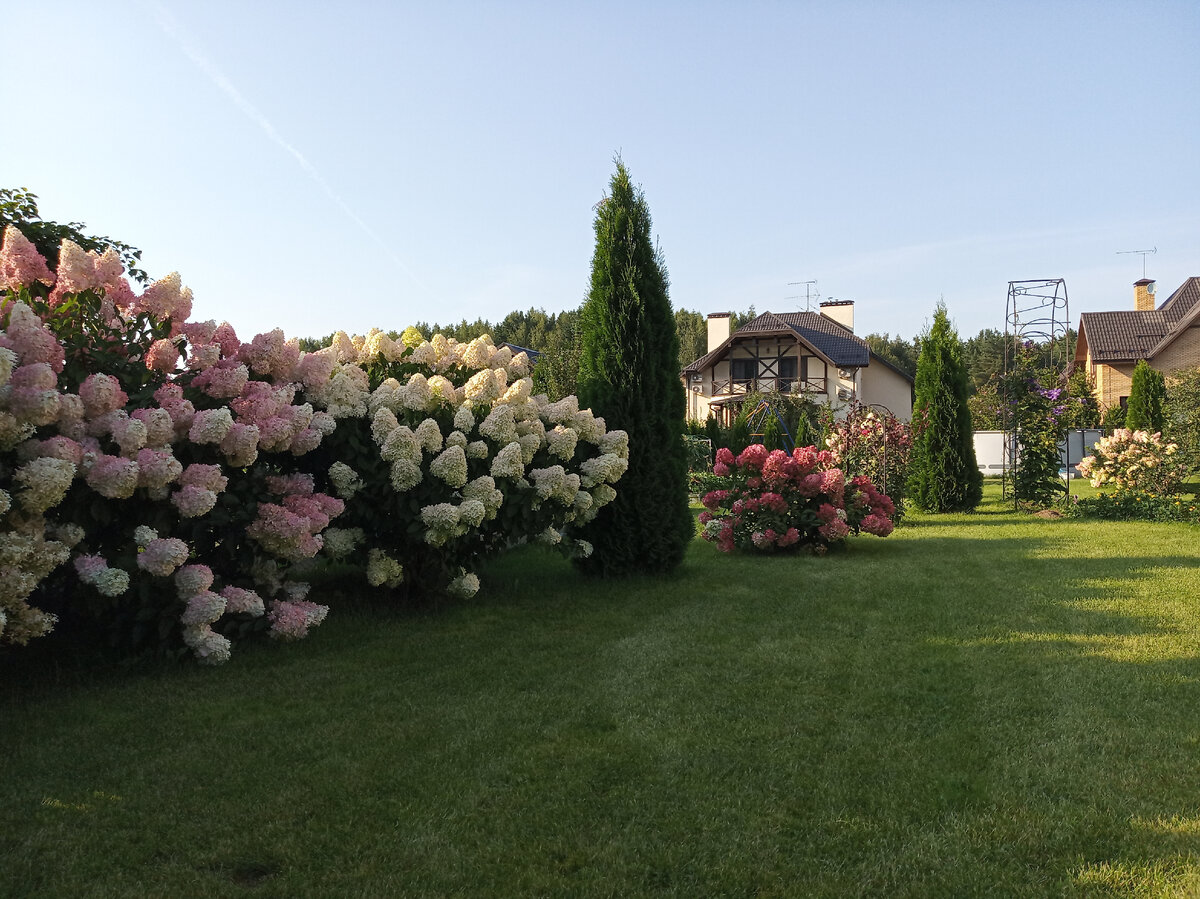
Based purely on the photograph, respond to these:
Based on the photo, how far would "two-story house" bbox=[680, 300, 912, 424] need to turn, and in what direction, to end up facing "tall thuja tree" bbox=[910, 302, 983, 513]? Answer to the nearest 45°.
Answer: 0° — it already faces it

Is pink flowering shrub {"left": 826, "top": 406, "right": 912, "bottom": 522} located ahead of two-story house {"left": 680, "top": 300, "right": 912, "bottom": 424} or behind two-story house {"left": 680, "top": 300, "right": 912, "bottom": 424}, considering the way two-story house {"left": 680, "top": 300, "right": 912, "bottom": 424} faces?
ahead

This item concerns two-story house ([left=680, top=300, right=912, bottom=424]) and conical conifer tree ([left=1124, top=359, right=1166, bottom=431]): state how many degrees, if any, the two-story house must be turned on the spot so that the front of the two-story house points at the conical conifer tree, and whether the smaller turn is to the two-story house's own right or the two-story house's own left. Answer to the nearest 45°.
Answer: approximately 45° to the two-story house's own left

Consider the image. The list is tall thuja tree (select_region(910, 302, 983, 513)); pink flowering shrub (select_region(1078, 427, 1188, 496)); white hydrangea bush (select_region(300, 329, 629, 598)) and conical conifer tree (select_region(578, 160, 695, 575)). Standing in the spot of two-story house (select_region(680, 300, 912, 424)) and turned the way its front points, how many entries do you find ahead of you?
4

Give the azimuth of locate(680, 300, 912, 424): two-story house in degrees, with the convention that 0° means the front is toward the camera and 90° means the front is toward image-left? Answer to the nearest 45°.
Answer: approximately 0°

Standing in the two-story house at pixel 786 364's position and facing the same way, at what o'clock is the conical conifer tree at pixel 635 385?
The conical conifer tree is roughly at 12 o'clock from the two-story house.

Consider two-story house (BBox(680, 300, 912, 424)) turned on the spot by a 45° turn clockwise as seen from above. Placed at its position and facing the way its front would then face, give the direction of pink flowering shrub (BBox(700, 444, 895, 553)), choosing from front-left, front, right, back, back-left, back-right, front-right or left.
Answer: front-left

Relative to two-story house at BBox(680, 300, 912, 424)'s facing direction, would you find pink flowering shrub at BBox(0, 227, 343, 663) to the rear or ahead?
ahead

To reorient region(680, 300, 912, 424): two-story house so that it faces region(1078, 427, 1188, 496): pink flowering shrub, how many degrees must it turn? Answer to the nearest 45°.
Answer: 0° — it already faces it

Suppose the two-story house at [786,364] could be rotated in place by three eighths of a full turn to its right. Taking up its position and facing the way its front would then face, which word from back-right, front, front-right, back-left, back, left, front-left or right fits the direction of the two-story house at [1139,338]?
back-right

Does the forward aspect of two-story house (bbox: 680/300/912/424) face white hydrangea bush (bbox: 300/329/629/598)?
yes

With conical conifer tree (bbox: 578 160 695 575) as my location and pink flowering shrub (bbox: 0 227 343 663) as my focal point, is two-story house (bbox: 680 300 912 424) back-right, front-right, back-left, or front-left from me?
back-right
